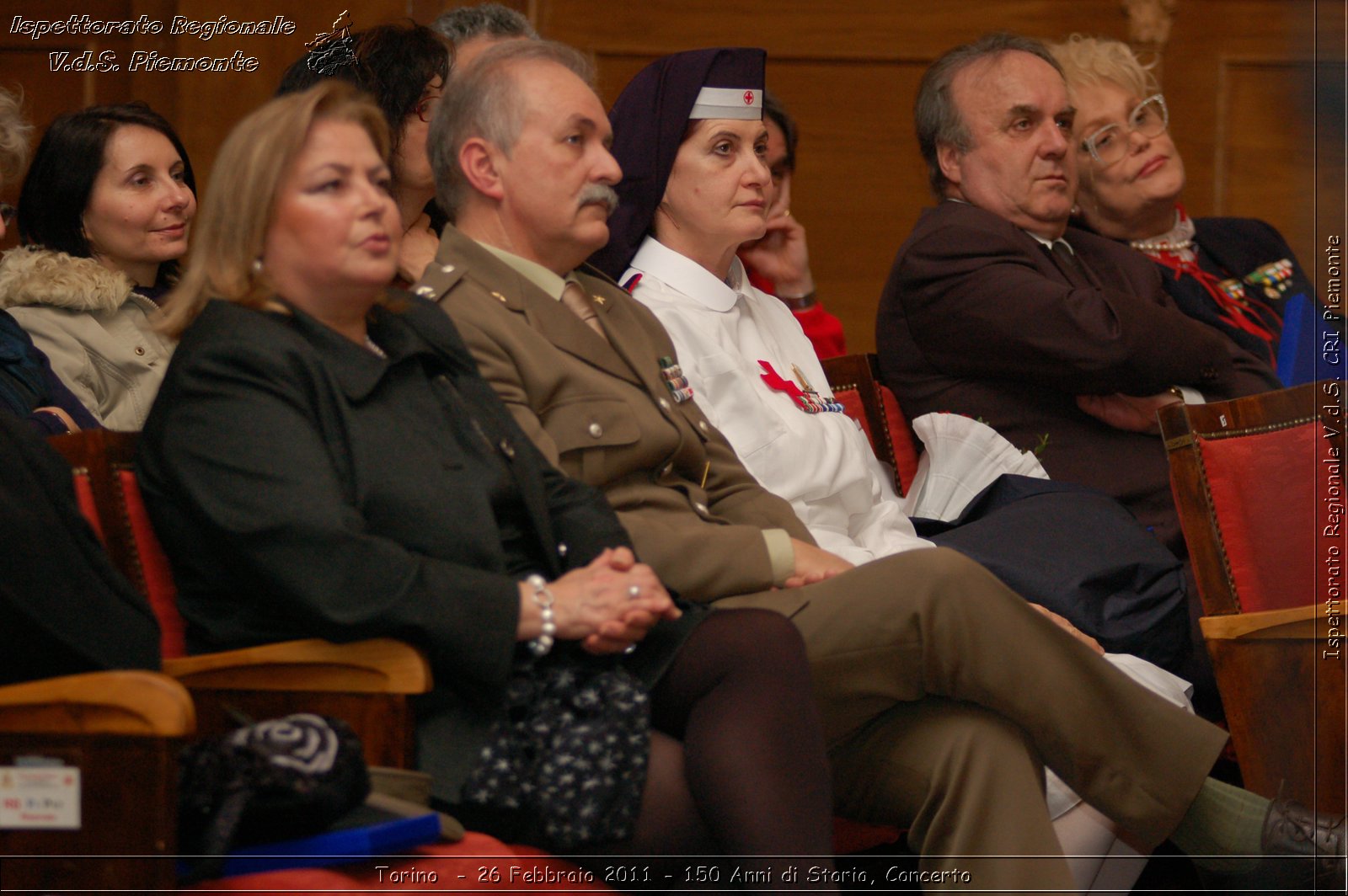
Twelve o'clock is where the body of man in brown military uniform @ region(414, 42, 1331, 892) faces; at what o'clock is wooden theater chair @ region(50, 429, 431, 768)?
The wooden theater chair is roughly at 3 o'clock from the man in brown military uniform.

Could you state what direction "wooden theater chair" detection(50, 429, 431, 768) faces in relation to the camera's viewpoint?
facing to the right of the viewer

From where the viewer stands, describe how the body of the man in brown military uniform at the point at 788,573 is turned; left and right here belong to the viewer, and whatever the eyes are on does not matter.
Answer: facing the viewer and to the right of the viewer

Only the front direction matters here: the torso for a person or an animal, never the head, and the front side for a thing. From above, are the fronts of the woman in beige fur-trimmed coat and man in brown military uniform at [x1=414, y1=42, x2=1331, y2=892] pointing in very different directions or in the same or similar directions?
same or similar directions

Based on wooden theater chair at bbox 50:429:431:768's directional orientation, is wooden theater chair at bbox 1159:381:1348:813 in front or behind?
in front

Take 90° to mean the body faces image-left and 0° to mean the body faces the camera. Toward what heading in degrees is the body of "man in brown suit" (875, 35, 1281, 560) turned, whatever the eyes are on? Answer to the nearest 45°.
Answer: approximately 315°

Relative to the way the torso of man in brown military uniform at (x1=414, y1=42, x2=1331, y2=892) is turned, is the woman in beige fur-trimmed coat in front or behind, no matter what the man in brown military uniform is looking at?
behind

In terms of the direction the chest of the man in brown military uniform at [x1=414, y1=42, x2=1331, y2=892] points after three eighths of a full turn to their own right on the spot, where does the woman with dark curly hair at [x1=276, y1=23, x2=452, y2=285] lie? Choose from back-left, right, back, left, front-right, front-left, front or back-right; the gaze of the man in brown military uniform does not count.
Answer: front-right

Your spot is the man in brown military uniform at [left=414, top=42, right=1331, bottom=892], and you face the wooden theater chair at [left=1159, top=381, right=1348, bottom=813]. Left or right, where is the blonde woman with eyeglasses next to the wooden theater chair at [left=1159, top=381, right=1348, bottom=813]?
left

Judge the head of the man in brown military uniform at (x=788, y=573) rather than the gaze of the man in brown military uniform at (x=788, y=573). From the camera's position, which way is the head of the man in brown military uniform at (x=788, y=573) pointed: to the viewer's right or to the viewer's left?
to the viewer's right

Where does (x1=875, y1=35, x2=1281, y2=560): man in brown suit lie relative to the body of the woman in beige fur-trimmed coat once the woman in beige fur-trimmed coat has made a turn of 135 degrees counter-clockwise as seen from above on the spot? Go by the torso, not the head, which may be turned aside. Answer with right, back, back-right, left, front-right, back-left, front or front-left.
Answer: right

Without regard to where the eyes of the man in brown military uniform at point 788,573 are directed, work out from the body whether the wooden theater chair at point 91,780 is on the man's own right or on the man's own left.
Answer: on the man's own right

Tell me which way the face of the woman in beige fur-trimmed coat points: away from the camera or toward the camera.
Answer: toward the camera

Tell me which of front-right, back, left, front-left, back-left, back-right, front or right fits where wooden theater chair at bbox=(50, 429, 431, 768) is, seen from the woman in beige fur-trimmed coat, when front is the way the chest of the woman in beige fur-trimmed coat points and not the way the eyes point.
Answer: front-right
